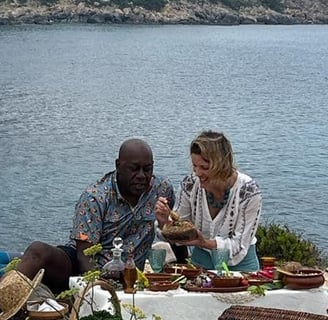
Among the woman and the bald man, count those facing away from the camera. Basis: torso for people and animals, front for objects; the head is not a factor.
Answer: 0

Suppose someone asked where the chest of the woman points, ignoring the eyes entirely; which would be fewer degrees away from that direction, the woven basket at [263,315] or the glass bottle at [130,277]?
the glass bottle

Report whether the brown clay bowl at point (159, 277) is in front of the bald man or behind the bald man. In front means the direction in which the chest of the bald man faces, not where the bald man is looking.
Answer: in front

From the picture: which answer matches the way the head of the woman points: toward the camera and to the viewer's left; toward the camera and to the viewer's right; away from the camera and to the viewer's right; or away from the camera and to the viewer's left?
toward the camera and to the viewer's left

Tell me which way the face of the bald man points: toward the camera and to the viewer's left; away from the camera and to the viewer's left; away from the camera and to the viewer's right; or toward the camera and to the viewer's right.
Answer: toward the camera and to the viewer's right

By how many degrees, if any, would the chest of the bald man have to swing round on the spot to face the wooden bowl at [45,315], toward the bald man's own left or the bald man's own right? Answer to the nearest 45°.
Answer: approximately 90° to the bald man's own right

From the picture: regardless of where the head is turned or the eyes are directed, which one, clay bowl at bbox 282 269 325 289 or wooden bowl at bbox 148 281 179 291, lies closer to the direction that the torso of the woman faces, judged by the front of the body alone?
the wooden bowl

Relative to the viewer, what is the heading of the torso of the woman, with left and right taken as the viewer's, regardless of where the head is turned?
facing the viewer and to the left of the viewer

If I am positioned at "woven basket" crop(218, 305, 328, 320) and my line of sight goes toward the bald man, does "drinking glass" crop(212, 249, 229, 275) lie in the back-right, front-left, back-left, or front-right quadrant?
front-right

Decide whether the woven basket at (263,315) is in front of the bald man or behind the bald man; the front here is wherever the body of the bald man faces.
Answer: in front

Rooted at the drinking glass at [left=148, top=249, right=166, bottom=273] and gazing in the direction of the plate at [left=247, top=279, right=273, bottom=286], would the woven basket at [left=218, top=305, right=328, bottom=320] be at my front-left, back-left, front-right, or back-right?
front-right

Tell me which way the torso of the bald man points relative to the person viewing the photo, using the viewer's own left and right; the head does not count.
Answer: facing the viewer and to the right of the viewer
